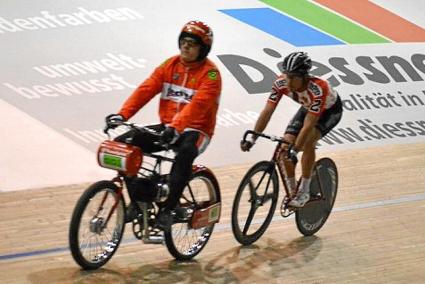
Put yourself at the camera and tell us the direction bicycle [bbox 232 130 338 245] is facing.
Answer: facing the viewer and to the left of the viewer

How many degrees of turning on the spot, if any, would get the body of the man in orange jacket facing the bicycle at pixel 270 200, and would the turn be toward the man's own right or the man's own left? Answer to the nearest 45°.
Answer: approximately 180°

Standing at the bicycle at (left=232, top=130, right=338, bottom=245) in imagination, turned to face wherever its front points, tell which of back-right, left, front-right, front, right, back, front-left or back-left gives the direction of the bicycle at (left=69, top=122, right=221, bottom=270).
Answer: front

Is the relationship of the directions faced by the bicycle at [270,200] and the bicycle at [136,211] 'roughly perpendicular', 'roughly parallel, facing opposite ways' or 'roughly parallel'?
roughly parallel

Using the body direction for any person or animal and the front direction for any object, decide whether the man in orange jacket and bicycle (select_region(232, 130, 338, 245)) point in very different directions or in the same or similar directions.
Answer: same or similar directions

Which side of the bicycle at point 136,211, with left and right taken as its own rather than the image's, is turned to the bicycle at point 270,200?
back

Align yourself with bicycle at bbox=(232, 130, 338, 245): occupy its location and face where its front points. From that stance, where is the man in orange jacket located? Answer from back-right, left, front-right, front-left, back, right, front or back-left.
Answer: front

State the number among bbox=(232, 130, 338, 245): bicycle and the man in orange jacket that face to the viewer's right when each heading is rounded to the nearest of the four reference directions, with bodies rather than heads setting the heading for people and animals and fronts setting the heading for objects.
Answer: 0

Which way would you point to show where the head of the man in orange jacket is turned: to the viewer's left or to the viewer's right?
to the viewer's left
